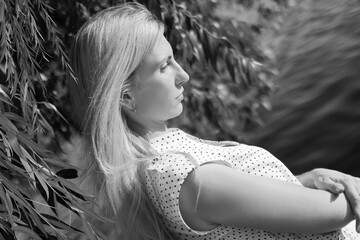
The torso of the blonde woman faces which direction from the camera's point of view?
to the viewer's right

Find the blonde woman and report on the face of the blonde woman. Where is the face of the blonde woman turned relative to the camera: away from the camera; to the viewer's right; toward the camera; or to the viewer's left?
to the viewer's right
